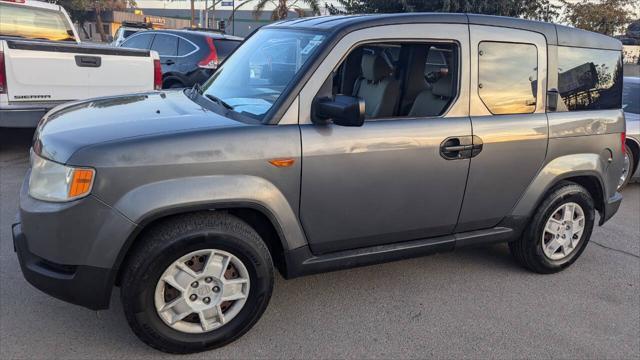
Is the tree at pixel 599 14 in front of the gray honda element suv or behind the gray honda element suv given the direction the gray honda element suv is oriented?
behind

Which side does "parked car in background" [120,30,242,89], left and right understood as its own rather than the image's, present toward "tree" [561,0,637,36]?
right

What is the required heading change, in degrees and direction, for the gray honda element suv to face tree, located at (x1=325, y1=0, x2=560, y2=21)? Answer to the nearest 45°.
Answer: approximately 135° to its right

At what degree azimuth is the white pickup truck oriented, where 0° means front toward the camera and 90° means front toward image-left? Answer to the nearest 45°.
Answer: approximately 135°

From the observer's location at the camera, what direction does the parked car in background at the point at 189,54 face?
facing away from the viewer and to the left of the viewer

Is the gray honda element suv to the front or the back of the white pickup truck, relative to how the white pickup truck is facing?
to the back

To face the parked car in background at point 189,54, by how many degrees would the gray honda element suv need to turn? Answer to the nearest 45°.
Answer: approximately 135° to its right

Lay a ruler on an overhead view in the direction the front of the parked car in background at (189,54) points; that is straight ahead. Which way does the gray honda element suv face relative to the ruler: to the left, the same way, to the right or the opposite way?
to the left
